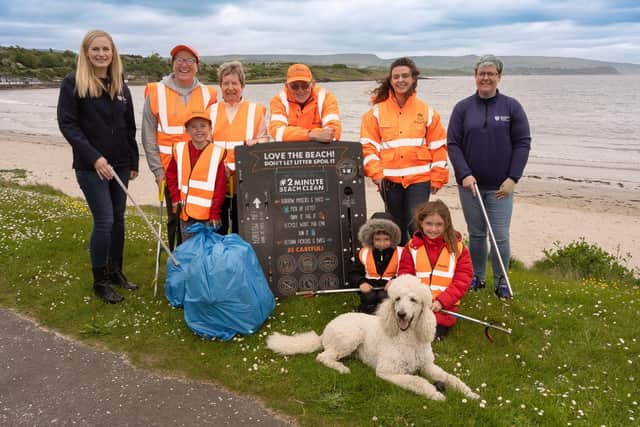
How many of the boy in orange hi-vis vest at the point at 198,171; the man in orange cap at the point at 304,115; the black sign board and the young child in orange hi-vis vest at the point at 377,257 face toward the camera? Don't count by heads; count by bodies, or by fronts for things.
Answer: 4

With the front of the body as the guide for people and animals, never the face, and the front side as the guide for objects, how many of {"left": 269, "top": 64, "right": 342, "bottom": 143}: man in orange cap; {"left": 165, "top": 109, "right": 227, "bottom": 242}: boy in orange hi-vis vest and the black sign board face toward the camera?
3

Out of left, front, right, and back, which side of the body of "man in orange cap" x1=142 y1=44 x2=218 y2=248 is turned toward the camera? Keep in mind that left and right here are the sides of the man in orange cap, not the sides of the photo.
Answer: front

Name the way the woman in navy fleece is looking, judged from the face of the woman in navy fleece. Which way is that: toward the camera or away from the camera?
toward the camera

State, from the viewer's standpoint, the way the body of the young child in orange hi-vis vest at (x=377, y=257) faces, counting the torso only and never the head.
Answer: toward the camera

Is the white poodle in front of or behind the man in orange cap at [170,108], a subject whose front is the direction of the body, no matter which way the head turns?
in front

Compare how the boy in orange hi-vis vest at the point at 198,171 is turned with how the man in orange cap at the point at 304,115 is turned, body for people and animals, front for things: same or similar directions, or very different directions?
same or similar directions

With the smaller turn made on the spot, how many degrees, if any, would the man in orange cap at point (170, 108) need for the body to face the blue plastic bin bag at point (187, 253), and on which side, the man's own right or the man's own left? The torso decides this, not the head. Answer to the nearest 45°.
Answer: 0° — they already face it

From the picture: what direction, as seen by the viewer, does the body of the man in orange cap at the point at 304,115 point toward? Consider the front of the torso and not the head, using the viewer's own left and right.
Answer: facing the viewer

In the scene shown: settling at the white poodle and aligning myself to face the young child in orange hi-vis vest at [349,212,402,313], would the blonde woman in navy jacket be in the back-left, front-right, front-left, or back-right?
front-left

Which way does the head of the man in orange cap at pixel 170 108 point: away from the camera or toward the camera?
toward the camera

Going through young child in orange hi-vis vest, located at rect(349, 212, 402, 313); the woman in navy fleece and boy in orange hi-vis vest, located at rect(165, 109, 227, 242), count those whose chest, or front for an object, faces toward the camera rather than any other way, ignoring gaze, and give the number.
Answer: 3

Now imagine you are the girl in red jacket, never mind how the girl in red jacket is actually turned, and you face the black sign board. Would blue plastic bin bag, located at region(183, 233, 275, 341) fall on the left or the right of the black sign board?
left

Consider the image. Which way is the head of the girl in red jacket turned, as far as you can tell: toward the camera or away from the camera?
toward the camera

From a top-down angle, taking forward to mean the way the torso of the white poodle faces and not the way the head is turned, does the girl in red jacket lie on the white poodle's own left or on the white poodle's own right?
on the white poodle's own left

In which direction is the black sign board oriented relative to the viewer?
toward the camera
